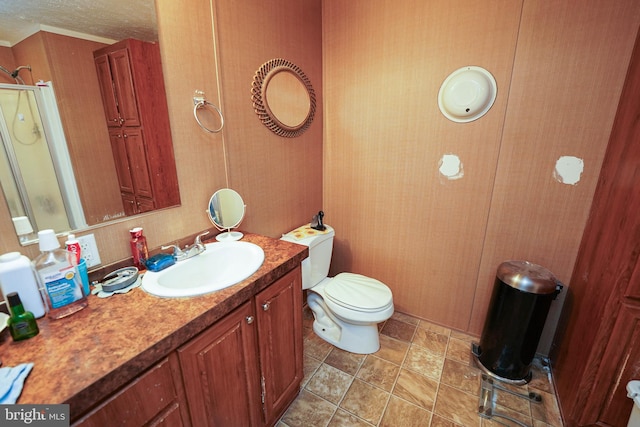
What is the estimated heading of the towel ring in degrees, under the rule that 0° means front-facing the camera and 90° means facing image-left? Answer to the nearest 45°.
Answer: approximately 315°

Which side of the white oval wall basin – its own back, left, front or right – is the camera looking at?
front

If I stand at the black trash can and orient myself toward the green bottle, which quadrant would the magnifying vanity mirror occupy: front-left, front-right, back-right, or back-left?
front-right

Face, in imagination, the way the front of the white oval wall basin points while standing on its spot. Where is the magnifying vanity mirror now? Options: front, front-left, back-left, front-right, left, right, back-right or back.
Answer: front-right

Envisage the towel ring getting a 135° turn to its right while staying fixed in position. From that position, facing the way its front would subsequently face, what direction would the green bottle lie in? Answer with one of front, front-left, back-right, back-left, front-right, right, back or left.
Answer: front-left

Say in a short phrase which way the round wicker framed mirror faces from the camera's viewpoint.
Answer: facing the viewer and to the right of the viewer

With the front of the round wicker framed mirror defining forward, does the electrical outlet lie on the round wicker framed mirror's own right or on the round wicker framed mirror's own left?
on the round wicker framed mirror's own right

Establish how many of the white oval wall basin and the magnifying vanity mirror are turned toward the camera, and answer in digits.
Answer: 2
